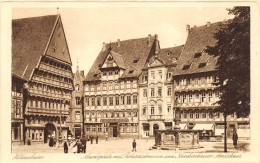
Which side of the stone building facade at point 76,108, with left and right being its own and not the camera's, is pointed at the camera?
front

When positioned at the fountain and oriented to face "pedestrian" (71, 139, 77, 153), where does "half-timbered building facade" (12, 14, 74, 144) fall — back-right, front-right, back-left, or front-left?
front-right

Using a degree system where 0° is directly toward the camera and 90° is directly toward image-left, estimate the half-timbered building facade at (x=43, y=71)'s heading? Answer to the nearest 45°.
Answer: approximately 315°

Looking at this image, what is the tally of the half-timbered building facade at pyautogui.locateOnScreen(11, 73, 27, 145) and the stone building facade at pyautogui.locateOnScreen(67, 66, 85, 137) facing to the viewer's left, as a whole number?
0

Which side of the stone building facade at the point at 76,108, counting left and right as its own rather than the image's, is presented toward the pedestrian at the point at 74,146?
front

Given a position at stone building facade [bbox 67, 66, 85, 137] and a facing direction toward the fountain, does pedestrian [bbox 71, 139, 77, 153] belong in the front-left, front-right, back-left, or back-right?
front-right

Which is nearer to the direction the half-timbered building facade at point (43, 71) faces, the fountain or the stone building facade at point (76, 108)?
the fountain

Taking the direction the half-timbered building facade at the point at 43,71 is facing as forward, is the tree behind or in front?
in front

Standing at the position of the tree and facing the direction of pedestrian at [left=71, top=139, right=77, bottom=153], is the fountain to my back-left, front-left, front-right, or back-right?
front-right
